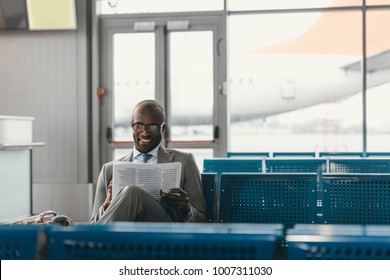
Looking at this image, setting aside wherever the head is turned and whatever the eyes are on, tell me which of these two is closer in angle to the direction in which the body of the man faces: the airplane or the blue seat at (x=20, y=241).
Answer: the blue seat

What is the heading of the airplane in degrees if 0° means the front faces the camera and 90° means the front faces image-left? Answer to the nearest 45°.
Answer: approximately 90°

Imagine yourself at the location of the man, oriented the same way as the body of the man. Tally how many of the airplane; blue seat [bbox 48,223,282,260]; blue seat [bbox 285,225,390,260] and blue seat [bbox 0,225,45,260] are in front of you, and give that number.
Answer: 3

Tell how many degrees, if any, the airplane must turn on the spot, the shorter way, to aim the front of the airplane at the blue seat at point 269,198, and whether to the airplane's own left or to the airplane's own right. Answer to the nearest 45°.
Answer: approximately 90° to the airplane's own left

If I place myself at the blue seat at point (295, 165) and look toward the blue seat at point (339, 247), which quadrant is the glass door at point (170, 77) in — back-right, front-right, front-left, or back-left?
back-right

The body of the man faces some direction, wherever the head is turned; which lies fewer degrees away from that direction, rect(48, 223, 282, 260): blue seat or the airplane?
the blue seat

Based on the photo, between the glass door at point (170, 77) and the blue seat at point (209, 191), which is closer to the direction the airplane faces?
the glass door

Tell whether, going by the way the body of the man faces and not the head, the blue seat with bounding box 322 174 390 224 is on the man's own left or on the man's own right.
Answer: on the man's own left

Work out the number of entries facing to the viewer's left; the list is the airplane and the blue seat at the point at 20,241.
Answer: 1

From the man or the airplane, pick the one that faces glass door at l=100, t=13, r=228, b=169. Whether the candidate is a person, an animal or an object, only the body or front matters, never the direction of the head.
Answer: the airplane

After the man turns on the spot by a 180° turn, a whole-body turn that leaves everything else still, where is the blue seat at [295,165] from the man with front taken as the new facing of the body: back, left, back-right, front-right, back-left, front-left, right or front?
front-right
